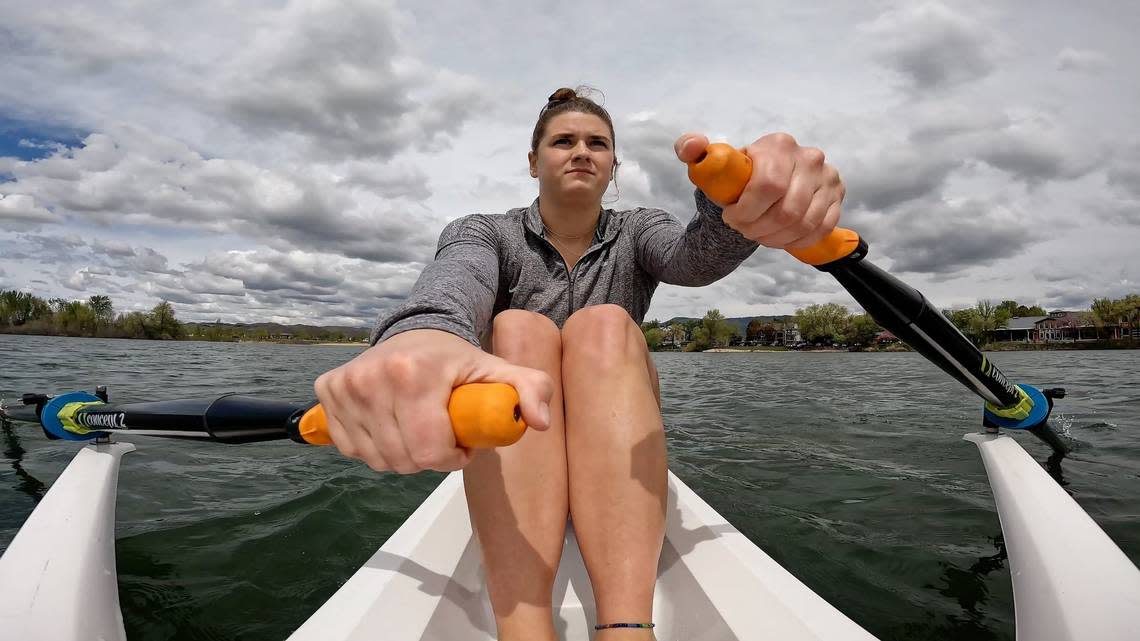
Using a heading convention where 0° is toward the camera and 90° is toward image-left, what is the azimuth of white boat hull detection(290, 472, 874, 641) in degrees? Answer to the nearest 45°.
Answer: approximately 180°

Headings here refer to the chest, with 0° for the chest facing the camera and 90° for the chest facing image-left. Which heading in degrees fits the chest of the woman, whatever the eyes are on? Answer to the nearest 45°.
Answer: approximately 0°
